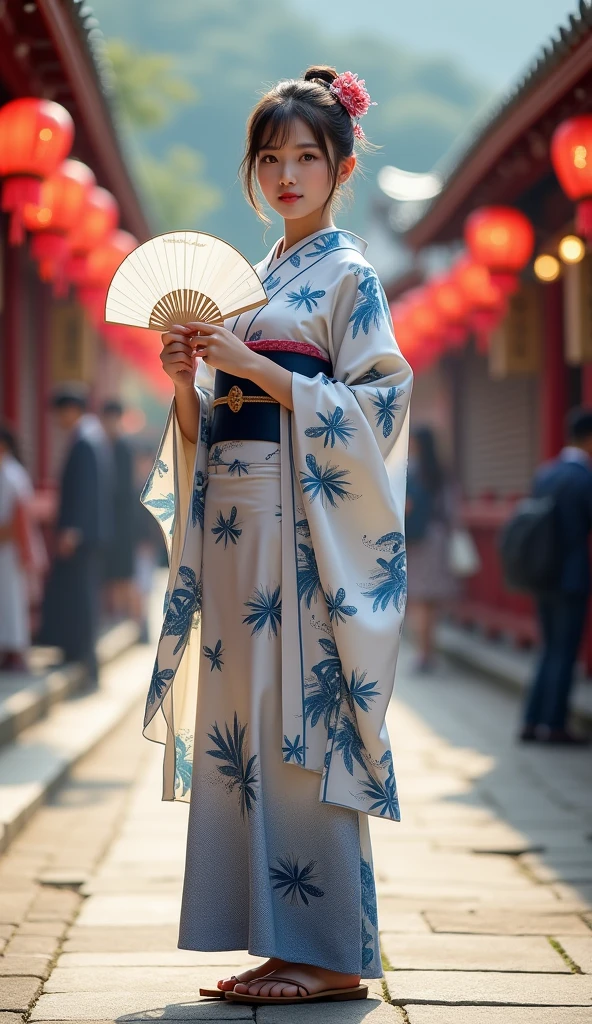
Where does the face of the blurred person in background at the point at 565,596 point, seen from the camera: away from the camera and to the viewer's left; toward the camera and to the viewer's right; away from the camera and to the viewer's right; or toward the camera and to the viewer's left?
away from the camera and to the viewer's right

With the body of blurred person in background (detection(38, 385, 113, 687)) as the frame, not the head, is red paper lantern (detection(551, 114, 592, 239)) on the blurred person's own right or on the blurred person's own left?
on the blurred person's own left

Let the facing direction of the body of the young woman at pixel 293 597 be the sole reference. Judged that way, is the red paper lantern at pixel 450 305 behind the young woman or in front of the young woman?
behind

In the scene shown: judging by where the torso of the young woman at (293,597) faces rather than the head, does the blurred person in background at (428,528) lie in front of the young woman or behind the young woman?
behind

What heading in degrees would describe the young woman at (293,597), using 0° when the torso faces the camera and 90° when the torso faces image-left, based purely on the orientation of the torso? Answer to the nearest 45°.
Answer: approximately 45°

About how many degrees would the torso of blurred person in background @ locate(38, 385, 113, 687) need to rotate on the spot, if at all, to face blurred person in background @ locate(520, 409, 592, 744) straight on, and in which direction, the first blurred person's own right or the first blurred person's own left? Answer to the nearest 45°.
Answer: approximately 135° to the first blurred person's own left

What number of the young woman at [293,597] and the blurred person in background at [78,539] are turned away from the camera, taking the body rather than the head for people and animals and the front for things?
0
